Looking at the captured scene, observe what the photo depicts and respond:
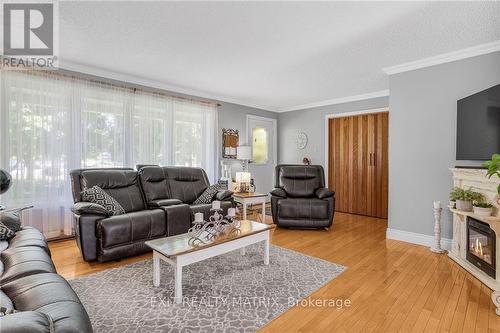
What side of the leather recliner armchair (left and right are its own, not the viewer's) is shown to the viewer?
front

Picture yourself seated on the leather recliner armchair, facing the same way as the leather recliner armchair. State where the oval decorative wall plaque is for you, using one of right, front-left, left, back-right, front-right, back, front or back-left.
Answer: back

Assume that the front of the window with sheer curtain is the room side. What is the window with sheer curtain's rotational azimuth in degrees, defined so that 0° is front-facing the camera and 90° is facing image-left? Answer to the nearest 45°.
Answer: approximately 315°

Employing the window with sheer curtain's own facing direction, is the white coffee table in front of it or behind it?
in front

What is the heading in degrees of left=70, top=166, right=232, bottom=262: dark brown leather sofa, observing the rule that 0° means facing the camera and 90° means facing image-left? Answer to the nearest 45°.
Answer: approximately 315°

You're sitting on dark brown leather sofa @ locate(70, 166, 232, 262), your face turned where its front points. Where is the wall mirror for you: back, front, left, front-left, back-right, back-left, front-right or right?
left

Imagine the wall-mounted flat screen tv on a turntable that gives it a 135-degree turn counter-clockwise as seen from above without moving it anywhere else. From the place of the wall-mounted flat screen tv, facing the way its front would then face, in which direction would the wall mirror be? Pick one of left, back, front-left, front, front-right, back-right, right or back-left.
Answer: back

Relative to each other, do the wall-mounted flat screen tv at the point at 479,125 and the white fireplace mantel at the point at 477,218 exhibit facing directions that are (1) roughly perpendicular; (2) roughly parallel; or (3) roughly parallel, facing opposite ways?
roughly parallel

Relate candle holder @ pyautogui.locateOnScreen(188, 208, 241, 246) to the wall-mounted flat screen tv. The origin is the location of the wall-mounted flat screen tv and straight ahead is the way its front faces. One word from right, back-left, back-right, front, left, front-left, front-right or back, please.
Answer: front

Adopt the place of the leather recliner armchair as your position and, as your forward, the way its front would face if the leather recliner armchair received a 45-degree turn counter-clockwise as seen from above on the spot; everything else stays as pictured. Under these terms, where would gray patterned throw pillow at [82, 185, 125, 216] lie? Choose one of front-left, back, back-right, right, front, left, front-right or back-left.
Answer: right

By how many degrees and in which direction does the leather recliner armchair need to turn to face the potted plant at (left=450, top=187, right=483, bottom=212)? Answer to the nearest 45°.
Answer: approximately 45° to its left

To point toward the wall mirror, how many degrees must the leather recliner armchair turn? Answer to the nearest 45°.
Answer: approximately 135° to its right

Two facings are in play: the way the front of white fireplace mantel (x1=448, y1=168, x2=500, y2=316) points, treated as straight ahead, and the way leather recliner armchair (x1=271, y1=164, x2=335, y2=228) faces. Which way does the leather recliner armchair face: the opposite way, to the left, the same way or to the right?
to the left

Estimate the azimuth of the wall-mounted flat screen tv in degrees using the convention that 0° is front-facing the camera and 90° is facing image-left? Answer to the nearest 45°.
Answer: approximately 45°

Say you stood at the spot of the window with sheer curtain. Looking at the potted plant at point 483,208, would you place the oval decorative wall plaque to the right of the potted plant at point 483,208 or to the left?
left

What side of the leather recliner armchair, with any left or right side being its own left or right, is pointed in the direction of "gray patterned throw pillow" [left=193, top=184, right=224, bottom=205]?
right

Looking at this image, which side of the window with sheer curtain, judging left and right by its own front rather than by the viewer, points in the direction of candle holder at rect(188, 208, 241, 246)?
front

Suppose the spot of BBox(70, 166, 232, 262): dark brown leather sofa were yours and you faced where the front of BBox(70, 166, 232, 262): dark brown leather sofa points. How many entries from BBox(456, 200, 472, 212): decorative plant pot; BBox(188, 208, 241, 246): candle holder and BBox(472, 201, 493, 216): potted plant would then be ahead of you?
3
